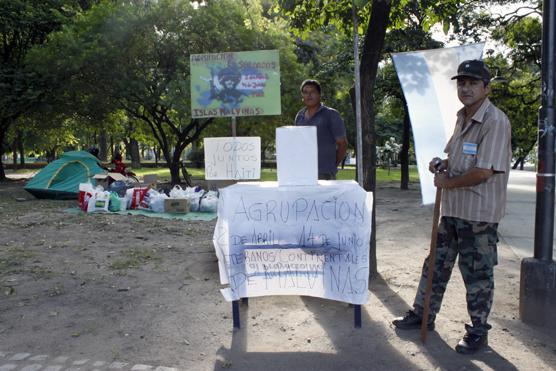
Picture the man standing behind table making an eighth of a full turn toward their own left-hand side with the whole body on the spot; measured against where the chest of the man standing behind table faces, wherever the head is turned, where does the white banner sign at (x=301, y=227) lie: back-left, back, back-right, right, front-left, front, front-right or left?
front

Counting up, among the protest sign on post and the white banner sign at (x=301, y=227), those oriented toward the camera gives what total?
2

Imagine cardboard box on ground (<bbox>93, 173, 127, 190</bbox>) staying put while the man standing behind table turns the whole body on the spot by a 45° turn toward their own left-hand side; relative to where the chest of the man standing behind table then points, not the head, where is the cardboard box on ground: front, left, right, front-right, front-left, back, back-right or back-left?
back-right

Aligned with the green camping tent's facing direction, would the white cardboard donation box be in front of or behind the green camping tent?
in front

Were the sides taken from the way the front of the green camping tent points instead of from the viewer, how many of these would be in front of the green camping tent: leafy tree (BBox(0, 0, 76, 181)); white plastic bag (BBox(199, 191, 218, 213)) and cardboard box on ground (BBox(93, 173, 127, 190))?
2

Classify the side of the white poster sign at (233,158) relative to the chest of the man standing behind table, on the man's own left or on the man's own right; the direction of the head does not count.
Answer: on the man's own right

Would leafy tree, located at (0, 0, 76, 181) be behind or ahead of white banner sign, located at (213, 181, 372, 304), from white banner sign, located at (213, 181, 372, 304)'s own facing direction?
behind

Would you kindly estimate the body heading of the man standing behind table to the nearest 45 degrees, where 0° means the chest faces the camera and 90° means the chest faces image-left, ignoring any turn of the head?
approximately 45°

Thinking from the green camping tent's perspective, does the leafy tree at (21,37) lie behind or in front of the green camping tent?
behind

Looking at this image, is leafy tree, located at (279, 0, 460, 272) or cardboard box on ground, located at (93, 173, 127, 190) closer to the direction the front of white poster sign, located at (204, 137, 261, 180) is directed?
the leafy tree

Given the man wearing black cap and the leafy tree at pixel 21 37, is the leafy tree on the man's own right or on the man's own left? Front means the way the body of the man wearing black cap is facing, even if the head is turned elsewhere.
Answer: on the man's own right

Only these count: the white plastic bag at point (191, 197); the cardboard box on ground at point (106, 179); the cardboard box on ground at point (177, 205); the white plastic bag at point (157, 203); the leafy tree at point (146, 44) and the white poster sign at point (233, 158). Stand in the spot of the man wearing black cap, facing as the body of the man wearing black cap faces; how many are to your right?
6
